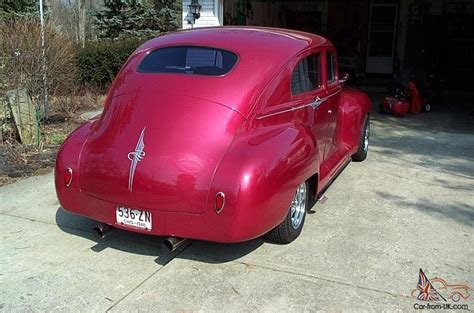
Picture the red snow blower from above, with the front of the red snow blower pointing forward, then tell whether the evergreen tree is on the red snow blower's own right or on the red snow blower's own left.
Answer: on the red snow blower's own right

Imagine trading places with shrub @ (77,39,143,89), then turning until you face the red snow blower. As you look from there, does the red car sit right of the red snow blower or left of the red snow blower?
right

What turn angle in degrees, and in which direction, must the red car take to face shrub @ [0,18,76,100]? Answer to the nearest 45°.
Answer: approximately 90° to its left

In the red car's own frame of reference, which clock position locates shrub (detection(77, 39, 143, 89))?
The shrub is roughly at 10 o'clock from the red car.

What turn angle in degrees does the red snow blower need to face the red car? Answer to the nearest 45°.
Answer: approximately 45° to its left

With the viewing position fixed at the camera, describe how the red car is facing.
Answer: facing away from the viewer and to the right of the viewer

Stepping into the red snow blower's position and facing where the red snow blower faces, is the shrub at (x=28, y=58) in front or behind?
in front

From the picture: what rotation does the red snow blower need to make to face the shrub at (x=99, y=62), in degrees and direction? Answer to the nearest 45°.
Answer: approximately 45° to its right

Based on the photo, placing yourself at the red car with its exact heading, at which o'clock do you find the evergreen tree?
The evergreen tree is roughly at 10 o'clock from the red car.

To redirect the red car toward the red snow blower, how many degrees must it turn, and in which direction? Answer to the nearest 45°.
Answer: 0° — it already faces it
